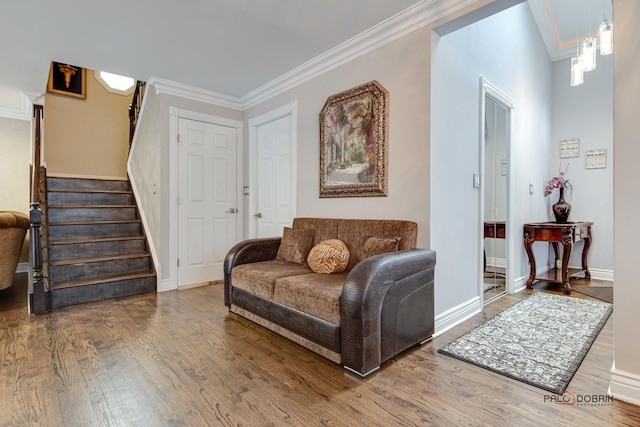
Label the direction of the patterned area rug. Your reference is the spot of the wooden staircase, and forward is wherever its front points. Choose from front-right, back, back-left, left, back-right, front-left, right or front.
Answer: front

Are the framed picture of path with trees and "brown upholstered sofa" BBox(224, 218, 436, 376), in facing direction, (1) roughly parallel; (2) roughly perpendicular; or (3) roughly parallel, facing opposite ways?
roughly parallel

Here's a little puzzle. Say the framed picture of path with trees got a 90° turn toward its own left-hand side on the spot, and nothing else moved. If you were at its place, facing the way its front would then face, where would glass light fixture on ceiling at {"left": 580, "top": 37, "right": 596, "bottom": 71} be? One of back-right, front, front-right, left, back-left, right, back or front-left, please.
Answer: front-left

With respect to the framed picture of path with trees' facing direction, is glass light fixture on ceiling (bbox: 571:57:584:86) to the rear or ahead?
to the rear

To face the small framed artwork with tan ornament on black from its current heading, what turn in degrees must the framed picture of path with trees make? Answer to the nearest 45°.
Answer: approximately 45° to its right

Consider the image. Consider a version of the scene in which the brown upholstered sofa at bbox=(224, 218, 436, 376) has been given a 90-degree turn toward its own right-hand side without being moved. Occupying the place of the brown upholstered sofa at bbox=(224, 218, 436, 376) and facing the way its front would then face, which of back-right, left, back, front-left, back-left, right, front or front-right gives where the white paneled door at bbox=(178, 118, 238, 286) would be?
front

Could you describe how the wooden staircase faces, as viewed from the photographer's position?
facing the viewer and to the right of the viewer

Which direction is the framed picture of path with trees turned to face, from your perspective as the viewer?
facing the viewer and to the left of the viewer

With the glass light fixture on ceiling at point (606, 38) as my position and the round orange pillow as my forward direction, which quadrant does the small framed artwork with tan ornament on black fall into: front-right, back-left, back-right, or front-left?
front-right

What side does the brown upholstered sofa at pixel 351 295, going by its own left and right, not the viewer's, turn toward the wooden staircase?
right

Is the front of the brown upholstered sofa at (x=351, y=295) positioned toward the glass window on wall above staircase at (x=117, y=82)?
no
